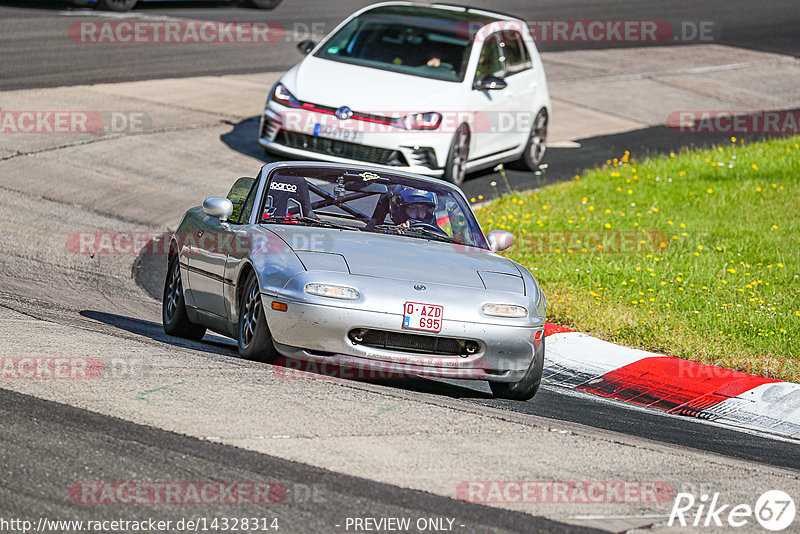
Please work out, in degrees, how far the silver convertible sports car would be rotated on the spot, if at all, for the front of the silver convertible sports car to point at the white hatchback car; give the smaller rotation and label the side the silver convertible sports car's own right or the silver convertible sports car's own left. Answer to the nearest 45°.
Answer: approximately 135° to the silver convertible sports car's own left

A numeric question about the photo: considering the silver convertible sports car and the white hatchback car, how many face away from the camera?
0

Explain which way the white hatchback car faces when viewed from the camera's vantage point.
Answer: facing the viewer and to the left of the viewer

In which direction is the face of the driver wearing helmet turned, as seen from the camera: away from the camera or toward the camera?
toward the camera

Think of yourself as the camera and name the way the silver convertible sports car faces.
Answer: facing the viewer and to the right of the viewer

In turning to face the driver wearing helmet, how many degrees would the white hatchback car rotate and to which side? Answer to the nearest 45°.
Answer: approximately 45° to its left
